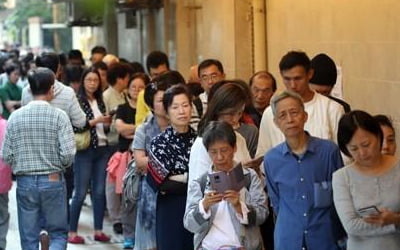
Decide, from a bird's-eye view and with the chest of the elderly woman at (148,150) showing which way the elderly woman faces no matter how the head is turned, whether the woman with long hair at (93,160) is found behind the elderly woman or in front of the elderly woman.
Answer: behind

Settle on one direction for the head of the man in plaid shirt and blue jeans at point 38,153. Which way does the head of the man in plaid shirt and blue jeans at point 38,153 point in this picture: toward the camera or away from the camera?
away from the camera

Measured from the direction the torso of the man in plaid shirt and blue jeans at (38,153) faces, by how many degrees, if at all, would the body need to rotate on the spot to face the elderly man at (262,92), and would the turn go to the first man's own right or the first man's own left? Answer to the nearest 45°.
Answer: approximately 90° to the first man's own right

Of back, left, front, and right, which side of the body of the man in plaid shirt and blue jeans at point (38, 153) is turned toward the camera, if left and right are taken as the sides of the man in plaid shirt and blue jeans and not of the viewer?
back

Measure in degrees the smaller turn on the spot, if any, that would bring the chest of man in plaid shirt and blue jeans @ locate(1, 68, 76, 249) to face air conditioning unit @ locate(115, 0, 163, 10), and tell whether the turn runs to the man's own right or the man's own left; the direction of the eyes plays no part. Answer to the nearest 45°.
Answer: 0° — they already face it

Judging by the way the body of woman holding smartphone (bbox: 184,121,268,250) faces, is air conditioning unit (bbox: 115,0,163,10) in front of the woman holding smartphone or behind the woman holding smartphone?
behind
